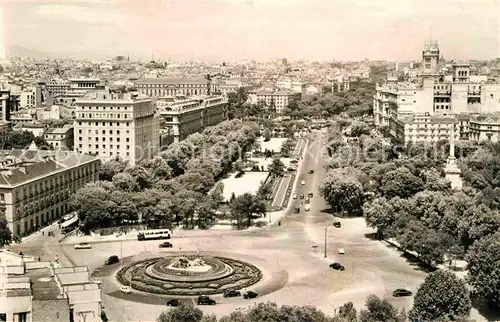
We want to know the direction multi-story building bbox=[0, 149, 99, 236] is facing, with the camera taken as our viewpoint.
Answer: facing the viewer and to the right of the viewer

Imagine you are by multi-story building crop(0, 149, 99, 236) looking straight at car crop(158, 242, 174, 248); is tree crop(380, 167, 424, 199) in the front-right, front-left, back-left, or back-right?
front-left

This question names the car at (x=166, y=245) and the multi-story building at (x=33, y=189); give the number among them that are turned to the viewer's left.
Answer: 1

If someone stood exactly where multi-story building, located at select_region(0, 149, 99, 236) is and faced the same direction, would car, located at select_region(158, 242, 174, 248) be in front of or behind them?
in front

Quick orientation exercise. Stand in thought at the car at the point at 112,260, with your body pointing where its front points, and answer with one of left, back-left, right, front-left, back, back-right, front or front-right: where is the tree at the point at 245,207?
back

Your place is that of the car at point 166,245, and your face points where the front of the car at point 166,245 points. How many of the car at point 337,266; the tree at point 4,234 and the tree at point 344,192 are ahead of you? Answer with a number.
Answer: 1

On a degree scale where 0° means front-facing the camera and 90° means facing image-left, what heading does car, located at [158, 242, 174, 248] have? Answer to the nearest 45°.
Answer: approximately 90°

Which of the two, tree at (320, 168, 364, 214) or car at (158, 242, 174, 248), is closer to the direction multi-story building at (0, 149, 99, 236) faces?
the car

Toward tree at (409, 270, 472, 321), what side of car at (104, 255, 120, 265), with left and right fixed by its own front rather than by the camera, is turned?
left

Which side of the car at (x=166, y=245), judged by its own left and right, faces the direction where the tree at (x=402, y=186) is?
back

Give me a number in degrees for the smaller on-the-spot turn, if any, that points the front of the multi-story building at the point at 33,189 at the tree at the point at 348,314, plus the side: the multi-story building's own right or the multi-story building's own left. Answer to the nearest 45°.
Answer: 0° — it already faces it

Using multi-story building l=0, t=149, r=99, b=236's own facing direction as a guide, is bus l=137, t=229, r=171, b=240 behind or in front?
in front

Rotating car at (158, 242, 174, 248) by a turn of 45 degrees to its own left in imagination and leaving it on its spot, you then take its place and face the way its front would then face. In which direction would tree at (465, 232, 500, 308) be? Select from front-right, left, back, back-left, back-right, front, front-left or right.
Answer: left

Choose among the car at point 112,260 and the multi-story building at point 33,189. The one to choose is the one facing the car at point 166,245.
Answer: the multi-story building

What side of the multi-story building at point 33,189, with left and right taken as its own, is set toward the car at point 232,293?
front

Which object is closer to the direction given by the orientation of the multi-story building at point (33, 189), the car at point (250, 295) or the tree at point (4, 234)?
the car

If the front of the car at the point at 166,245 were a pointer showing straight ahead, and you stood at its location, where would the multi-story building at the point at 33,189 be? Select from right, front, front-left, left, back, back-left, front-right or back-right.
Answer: front-right

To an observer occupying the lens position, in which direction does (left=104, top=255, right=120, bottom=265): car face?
facing the viewer and to the left of the viewer

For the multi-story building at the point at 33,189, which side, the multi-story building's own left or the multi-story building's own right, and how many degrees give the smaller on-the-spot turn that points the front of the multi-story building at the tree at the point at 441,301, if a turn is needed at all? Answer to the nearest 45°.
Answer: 0° — it already faces it

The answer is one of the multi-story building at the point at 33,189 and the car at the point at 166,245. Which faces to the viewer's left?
the car

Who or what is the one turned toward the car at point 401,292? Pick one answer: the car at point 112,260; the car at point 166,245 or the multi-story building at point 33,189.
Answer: the multi-story building
